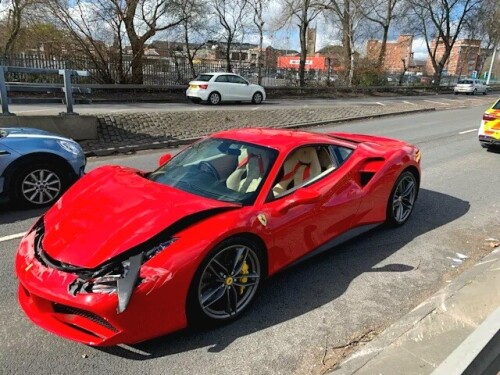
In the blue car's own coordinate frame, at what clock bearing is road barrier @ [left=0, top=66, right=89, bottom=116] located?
The road barrier is roughly at 9 o'clock from the blue car.

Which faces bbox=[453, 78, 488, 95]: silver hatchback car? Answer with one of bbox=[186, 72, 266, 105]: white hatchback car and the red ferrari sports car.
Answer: bbox=[186, 72, 266, 105]: white hatchback car

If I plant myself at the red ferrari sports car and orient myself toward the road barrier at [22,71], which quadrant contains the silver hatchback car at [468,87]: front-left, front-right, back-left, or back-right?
front-right

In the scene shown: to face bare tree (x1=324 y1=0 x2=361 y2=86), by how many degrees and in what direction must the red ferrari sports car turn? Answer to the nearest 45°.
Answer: approximately 135° to its right

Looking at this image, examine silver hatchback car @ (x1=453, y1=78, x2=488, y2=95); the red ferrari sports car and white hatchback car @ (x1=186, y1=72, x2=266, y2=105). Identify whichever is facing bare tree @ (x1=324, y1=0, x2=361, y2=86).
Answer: white hatchback car @ (x1=186, y1=72, x2=266, y2=105)

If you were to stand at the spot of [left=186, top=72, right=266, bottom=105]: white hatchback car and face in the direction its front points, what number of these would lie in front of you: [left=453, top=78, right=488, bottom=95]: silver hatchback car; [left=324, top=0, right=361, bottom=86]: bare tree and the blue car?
2

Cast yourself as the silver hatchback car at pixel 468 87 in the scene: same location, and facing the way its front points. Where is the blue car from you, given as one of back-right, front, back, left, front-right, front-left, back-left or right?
back-right

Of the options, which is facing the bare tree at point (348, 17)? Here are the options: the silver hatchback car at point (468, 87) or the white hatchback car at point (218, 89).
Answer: the white hatchback car at point (218, 89)

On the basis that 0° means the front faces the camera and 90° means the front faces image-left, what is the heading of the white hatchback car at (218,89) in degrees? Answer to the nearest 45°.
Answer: approximately 225°

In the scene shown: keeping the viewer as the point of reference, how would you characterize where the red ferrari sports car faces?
facing the viewer and to the left of the viewer

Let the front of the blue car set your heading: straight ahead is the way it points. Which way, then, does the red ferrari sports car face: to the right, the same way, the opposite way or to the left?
the opposite way

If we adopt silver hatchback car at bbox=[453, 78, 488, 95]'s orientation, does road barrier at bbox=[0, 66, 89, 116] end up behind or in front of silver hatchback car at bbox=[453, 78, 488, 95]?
behind

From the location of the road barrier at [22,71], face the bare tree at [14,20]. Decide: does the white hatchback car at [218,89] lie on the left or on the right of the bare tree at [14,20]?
right

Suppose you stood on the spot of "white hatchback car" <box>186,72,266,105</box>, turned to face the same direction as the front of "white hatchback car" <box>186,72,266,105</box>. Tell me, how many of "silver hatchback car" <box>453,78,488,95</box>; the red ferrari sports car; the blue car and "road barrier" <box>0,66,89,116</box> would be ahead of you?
1

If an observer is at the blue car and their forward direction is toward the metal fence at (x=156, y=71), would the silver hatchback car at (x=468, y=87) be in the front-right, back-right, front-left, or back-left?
front-right

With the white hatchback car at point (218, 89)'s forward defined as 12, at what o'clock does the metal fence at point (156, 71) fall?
The metal fence is roughly at 9 o'clock from the white hatchback car.

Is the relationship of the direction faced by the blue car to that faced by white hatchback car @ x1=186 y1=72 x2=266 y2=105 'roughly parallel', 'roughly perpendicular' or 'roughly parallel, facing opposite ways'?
roughly parallel

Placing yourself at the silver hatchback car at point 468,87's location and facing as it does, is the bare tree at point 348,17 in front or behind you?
behind

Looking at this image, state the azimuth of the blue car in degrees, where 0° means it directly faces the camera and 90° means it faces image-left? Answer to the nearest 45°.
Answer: approximately 270°
